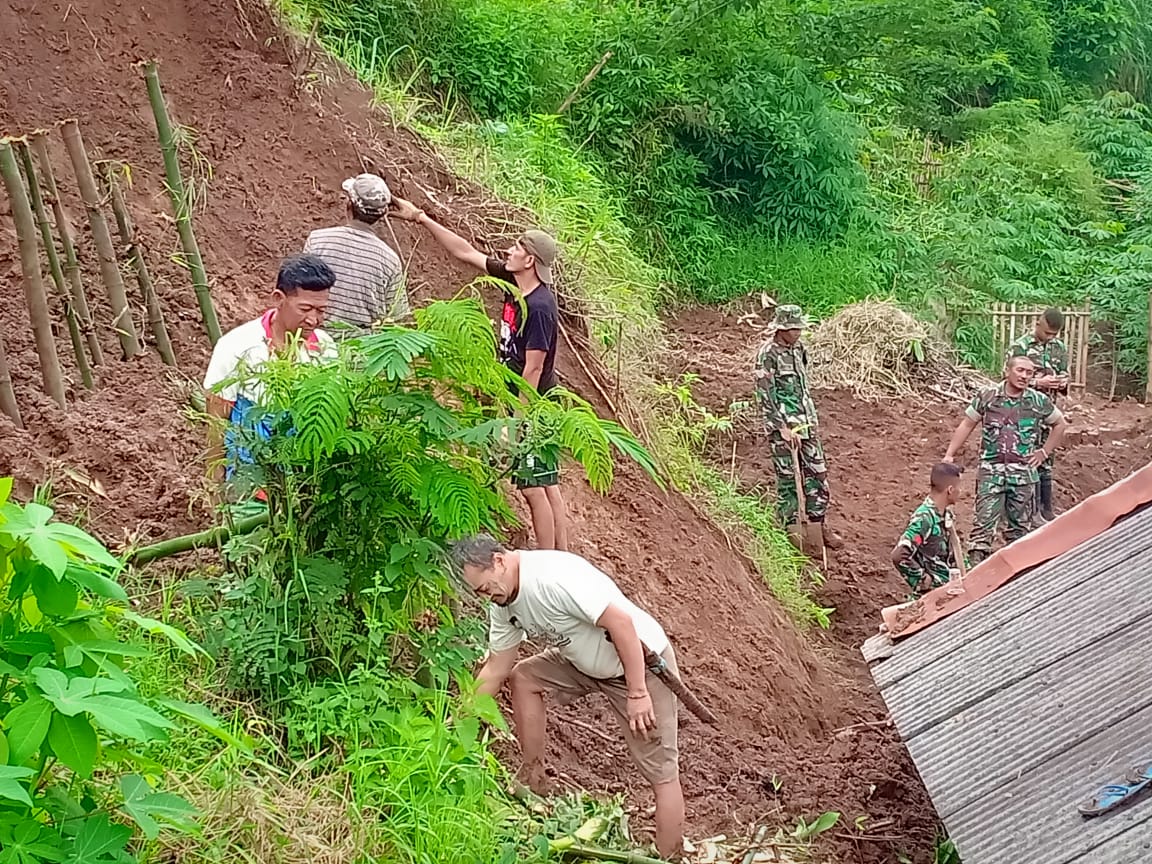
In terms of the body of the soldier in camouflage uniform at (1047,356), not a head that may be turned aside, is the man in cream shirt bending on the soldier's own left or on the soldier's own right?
on the soldier's own right

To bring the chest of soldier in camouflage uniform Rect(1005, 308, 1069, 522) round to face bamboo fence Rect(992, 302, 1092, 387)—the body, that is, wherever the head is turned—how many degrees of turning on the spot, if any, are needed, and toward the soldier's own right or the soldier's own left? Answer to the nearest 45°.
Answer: approximately 135° to the soldier's own left

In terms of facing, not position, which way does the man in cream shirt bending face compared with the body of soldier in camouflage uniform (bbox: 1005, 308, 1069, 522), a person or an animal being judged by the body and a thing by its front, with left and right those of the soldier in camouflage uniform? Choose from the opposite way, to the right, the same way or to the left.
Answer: to the right

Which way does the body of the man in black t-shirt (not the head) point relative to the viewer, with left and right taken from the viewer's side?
facing to the left of the viewer

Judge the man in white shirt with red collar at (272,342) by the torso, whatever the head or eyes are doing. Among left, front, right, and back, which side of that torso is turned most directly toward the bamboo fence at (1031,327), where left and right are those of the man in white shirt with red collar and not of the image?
left

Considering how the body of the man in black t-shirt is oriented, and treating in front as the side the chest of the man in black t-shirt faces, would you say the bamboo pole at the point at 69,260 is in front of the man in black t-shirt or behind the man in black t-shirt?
in front

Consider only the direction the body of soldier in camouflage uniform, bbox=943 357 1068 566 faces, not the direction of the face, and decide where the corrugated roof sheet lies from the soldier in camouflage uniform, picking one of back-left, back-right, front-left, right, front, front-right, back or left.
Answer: front

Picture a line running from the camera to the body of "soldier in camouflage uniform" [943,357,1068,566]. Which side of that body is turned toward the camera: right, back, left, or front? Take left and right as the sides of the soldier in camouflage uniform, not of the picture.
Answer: front

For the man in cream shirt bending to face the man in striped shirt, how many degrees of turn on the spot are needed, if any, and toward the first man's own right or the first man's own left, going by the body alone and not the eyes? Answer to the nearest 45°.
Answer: approximately 90° to the first man's own right

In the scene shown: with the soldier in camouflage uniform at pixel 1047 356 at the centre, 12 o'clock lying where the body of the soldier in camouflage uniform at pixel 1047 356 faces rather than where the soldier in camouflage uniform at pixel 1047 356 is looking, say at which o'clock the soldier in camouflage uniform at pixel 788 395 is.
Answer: the soldier in camouflage uniform at pixel 788 395 is roughly at 4 o'clock from the soldier in camouflage uniform at pixel 1047 356.

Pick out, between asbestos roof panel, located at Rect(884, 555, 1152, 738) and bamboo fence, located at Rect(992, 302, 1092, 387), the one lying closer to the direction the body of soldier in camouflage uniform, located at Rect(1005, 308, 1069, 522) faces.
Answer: the asbestos roof panel

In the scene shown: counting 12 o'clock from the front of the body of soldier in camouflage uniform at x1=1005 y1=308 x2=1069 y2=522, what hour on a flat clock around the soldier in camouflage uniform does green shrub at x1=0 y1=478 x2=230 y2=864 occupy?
The green shrub is roughly at 2 o'clock from the soldier in camouflage uniform.

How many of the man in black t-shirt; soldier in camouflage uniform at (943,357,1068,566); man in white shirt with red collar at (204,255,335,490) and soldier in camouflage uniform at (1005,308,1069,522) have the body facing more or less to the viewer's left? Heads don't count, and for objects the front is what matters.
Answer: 1

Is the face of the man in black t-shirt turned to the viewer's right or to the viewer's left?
to the viewer's left

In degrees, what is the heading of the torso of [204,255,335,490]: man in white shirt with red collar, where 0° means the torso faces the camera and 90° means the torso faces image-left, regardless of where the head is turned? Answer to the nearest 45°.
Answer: approximately 315°
